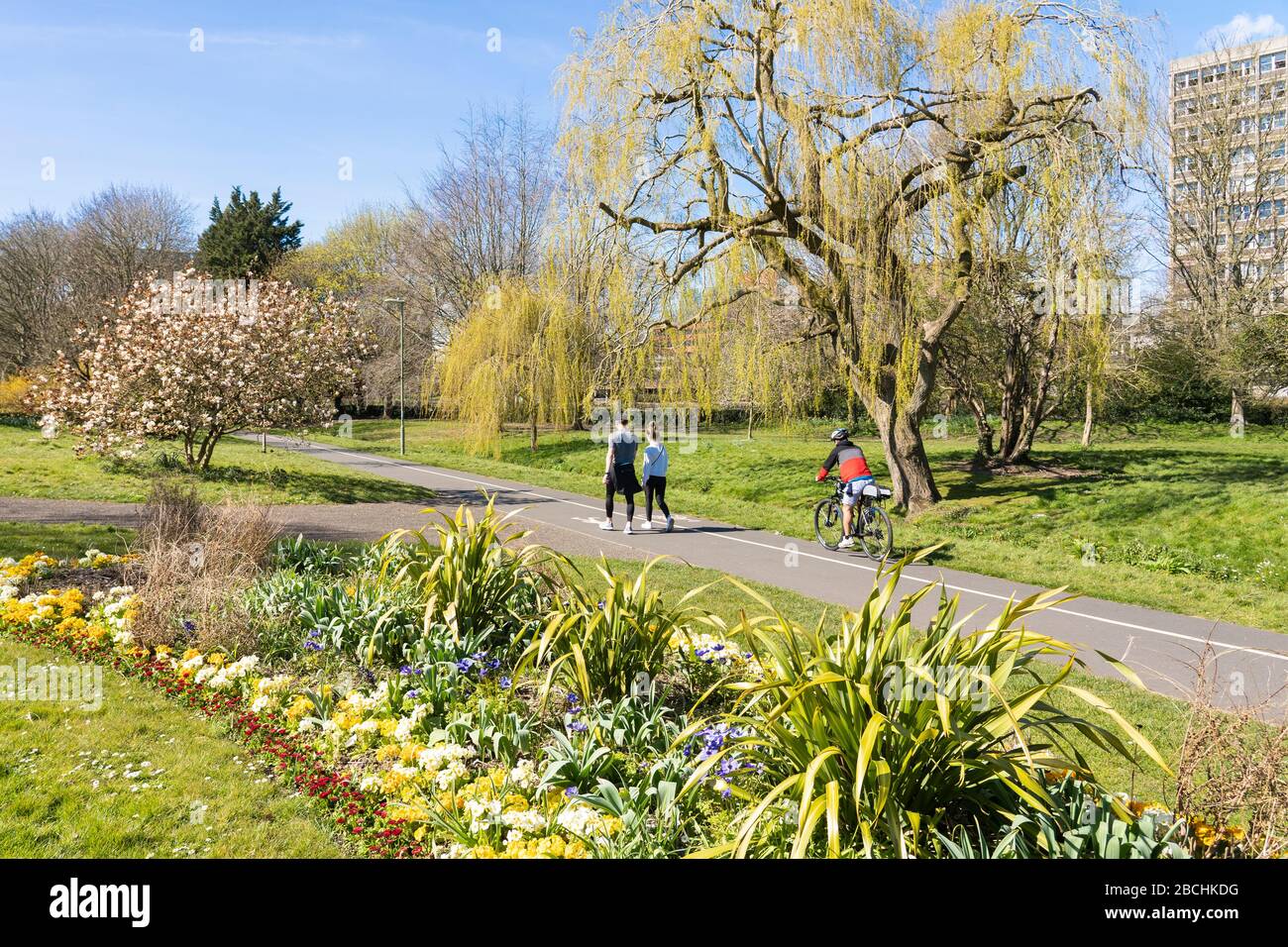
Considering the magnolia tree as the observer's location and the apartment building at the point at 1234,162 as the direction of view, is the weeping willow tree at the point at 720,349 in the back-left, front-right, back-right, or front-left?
front-right

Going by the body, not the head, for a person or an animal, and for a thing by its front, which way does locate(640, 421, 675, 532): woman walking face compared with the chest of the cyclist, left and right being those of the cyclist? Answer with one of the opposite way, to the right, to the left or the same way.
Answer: the same way

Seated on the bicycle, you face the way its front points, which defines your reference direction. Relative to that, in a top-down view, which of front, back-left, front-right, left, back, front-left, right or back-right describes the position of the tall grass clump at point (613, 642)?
back-left

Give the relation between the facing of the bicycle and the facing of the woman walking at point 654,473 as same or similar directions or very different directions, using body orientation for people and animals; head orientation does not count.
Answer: same or similar directions

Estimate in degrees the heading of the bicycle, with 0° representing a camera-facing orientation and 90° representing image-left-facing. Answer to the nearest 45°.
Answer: approximately 135°

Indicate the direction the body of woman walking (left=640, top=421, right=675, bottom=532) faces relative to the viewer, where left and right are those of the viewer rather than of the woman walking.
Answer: facing away from the viewer and to the left of the viewer

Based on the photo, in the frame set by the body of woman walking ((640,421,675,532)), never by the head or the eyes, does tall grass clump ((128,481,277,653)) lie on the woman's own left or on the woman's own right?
on the woman's own left

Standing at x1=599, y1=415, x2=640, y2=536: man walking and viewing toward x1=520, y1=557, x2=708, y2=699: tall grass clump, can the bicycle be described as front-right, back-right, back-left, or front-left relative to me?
front-left

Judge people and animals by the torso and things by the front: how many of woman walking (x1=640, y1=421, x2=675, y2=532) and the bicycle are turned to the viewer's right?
0

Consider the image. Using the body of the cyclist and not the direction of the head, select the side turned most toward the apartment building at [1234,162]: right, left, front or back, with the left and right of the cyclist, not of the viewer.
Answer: right

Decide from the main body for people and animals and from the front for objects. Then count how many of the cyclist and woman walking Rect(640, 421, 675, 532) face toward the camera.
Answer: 0
